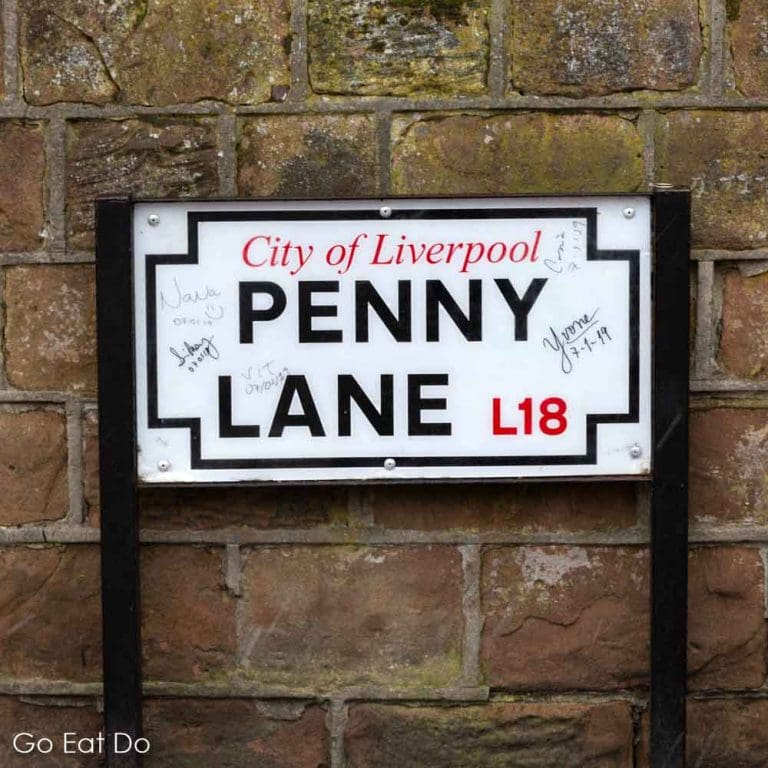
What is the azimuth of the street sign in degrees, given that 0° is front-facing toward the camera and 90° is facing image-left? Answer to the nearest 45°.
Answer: approximately 0°
